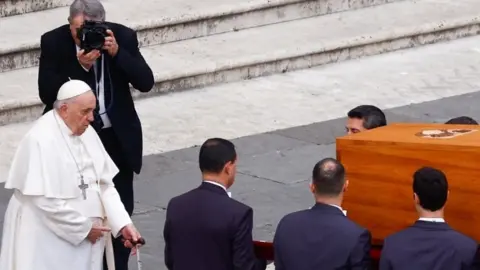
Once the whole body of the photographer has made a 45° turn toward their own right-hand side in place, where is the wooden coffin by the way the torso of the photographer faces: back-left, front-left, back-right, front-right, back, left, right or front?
left

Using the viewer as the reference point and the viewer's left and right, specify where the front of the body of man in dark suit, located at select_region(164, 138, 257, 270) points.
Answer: facing away from the viewer and to the right of the viewer

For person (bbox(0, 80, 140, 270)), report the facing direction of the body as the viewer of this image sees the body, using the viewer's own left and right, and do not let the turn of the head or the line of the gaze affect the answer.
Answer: facing the viewer and to the right of the viewer

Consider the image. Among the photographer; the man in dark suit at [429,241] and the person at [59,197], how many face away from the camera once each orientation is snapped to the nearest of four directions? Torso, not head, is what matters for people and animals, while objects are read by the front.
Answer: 1

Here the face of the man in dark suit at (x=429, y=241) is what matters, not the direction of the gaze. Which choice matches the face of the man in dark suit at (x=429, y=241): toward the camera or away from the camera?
away from the camera

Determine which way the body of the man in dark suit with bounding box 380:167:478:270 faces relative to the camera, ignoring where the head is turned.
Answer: away from the camera

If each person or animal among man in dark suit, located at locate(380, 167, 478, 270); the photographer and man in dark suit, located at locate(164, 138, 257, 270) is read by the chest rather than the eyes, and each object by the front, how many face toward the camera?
1

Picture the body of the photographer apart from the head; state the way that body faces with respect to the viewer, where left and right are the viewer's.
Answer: facing the viewer

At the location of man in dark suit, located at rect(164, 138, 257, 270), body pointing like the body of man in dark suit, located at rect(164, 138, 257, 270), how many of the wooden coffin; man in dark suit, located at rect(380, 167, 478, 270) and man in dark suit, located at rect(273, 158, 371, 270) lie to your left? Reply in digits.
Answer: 0

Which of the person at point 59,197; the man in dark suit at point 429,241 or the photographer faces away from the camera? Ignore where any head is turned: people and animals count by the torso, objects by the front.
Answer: the man in dark suit

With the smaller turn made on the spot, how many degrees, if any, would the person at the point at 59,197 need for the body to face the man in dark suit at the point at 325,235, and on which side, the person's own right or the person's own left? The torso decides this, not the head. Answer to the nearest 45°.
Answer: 0° — they already face them

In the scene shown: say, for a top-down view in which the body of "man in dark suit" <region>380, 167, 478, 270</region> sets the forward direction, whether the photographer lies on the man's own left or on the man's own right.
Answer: on the man's own left

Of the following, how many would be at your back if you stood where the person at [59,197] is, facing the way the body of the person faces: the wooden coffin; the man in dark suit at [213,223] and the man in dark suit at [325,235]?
0
